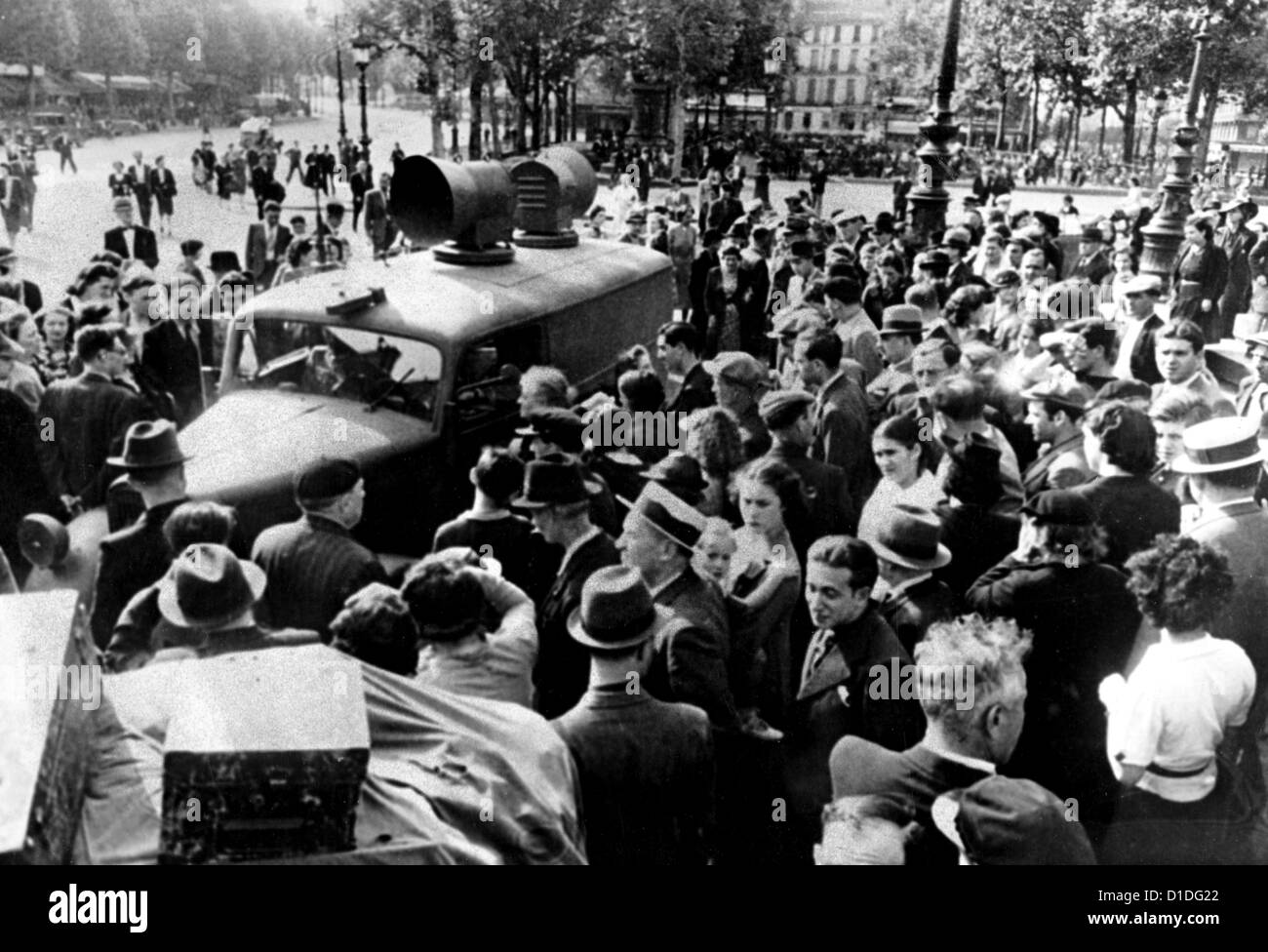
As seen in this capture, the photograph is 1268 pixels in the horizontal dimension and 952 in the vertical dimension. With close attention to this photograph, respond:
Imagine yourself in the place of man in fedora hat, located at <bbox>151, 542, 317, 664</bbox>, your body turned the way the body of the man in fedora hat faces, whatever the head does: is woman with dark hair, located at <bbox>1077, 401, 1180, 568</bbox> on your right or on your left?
on your right

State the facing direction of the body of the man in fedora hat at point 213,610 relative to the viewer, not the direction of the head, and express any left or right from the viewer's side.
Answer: facing away from the viewer

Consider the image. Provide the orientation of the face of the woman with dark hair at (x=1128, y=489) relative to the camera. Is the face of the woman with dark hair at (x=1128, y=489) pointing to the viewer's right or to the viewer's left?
to the viewer's left

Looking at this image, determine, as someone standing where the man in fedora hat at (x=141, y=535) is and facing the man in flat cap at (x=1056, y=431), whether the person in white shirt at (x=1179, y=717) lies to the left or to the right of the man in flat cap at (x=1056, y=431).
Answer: right

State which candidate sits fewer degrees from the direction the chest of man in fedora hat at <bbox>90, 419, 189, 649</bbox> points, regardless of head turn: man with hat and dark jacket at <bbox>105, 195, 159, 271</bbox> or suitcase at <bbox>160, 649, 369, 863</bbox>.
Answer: the man with hat and dark jacket

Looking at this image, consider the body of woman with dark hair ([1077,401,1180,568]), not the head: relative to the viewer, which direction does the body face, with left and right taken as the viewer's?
facing away from the viewer and to the left of the viewer

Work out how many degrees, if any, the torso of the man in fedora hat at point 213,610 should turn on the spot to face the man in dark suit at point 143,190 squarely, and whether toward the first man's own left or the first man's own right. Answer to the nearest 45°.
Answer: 0° — they already face them

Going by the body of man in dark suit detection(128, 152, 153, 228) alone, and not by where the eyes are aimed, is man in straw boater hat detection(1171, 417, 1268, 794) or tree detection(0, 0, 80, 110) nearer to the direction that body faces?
the man in straw boater hat

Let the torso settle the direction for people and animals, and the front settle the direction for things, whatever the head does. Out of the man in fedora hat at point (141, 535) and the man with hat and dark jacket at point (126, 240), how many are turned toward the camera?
1
